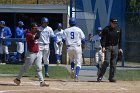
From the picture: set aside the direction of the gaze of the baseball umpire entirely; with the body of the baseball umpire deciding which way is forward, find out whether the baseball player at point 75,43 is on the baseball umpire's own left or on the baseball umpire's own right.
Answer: on the baseball umpire's own right

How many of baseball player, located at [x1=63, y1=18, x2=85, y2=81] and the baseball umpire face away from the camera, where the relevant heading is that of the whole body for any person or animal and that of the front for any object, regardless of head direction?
1

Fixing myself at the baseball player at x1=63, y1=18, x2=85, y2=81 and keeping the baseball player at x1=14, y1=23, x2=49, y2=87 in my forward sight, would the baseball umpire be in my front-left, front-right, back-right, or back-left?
back-left

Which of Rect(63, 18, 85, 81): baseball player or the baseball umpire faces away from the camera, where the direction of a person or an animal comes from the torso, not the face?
the baseball player

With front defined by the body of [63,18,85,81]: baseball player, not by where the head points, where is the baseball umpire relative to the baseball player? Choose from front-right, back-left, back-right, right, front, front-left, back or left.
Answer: right

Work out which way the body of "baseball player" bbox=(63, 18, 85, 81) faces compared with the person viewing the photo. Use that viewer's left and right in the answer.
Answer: facing away from the viewer
